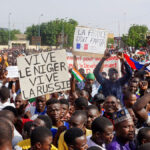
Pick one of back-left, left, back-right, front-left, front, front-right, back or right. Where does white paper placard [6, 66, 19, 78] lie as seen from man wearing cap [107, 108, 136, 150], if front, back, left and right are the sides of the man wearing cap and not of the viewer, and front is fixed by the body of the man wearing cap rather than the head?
back

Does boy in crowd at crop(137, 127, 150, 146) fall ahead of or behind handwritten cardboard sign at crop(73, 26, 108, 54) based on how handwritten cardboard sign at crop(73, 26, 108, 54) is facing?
ahead

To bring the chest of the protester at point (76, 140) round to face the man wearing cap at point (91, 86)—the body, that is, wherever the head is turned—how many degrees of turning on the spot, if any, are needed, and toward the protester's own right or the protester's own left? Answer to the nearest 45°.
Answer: approximately 135° to the protester's own left

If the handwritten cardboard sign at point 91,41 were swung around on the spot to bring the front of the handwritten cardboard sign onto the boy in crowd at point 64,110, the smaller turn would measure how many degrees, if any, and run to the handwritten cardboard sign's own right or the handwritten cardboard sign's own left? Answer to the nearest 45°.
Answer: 0° — it already faces them

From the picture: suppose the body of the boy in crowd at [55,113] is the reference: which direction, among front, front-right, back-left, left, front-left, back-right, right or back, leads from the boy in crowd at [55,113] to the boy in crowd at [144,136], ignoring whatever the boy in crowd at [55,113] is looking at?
front-left

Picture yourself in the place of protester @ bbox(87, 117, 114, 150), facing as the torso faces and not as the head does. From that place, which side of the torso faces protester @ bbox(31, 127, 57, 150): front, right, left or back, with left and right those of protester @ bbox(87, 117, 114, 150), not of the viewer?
right

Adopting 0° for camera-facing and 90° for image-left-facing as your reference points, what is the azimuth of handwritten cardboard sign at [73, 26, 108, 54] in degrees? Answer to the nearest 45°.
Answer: approximately 0°
